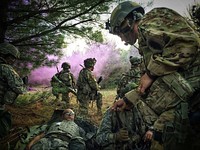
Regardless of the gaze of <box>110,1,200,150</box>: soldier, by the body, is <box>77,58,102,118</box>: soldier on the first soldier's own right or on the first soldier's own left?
on the first soldier's own right

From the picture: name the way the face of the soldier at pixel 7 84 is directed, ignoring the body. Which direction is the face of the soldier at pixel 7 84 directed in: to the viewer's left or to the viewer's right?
to the viewer's right

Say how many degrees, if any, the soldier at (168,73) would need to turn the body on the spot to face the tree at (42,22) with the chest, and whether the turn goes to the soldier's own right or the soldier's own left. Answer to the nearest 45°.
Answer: approximately 45° to the soldier's own right

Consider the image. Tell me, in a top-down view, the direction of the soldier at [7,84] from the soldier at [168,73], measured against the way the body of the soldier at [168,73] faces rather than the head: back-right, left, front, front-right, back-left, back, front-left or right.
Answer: front-right

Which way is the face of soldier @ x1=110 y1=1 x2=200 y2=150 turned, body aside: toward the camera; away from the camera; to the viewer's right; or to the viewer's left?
to the viewer's left

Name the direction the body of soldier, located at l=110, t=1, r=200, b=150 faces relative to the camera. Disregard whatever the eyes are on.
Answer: to the viewer's left
